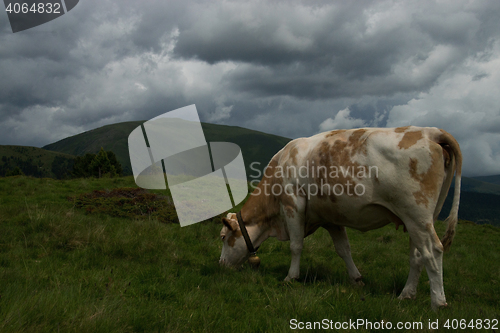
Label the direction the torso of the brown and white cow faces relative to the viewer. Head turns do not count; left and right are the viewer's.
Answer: facing away from the viewer and to the left of the viewer
